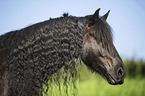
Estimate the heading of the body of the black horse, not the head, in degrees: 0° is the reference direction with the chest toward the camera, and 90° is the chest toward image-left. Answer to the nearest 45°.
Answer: approximately 270°
